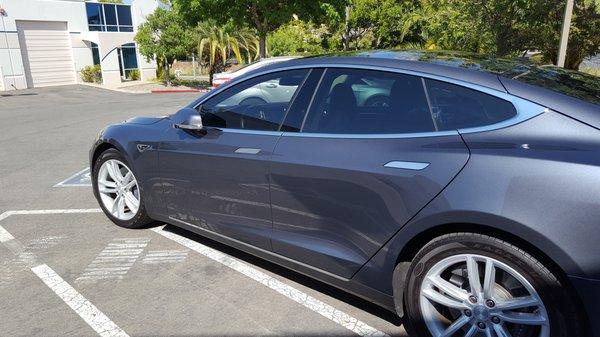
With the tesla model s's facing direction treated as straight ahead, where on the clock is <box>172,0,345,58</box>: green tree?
The green tree is roughly at 1 o'clock from the tesla model s.

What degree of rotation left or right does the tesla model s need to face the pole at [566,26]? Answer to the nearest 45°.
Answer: approximately 90° to its right

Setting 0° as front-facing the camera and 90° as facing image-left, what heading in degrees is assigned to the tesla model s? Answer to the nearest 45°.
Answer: approximately 135°

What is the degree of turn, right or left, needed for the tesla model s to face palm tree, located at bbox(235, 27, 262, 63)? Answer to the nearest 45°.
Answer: approximately 45° to its right

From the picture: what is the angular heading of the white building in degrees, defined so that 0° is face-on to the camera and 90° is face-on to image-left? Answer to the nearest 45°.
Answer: approximately 0°

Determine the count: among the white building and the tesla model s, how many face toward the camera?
1

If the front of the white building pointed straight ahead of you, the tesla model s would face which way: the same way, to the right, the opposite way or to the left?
the opposite way
